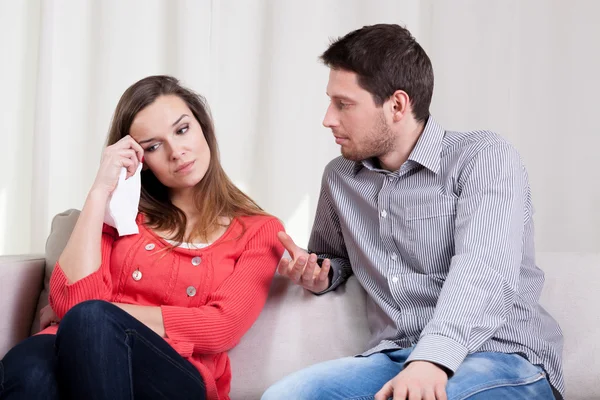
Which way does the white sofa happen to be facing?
toward the camera

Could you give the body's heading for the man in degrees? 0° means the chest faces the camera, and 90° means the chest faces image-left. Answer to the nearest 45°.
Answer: approximately 45°

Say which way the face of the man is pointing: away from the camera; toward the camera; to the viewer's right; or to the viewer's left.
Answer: to the viewer's left
